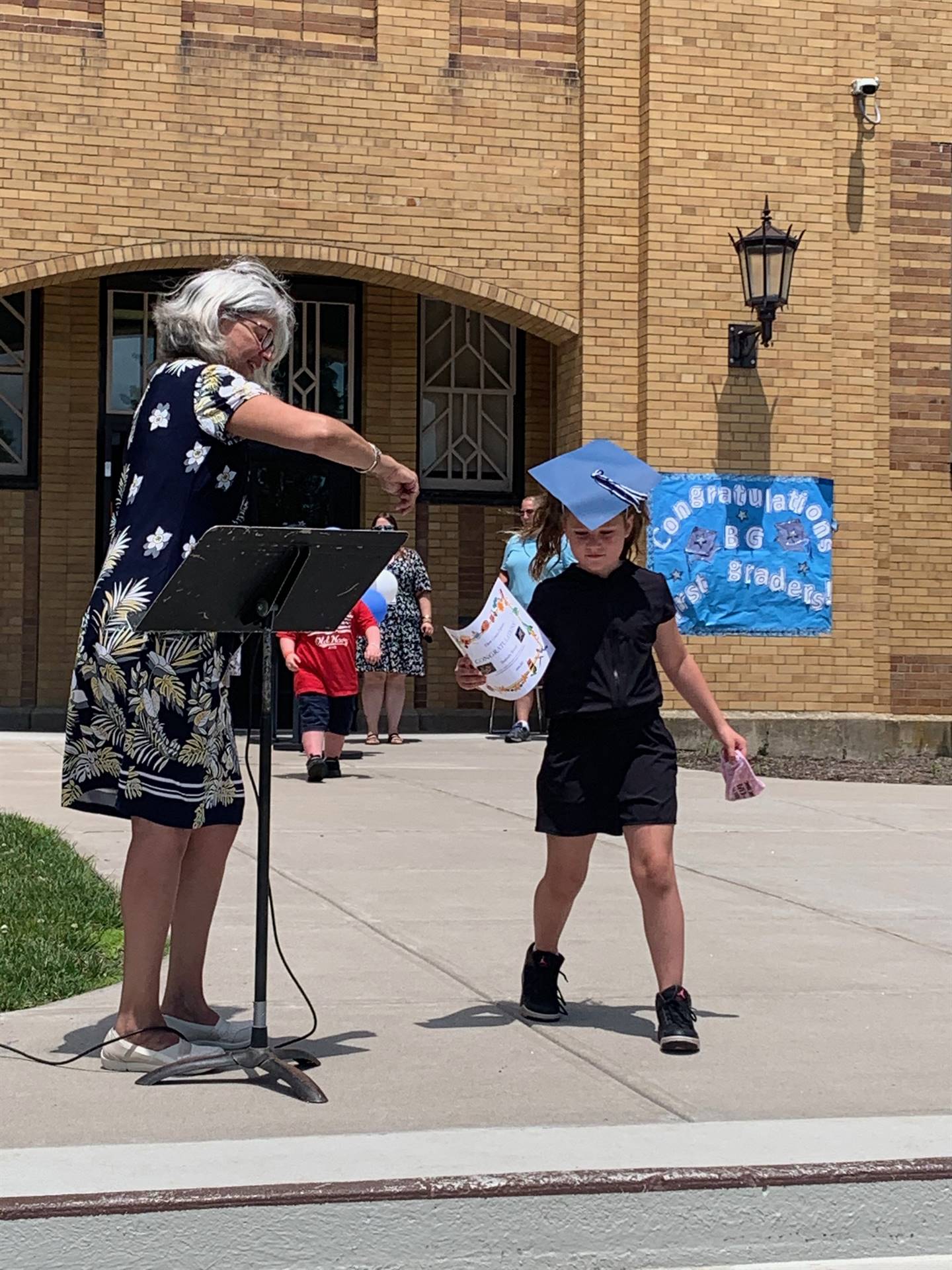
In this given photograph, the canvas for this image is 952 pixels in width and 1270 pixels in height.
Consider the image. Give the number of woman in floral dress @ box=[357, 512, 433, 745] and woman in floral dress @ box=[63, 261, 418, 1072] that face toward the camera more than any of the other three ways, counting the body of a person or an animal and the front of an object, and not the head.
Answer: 1

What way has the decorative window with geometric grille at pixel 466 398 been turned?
toward the camera

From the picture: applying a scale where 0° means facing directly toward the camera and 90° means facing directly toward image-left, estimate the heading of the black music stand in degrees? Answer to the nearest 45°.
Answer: approximately 135°

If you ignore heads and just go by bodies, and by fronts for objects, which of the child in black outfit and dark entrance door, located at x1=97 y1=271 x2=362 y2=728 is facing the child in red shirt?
the dark entrance door

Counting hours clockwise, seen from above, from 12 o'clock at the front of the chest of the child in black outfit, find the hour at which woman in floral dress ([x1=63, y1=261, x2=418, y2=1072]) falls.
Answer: The woman in floral dress is roughly at 2 o'clock from the child in black outfit.

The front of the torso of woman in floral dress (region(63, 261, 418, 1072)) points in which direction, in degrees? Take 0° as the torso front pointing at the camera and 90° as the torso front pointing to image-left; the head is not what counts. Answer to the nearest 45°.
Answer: approximately 270°

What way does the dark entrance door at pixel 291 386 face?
toward the camera

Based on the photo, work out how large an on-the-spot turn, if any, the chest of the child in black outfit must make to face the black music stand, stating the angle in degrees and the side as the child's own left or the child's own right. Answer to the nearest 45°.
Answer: approximately 45° to the child's own right

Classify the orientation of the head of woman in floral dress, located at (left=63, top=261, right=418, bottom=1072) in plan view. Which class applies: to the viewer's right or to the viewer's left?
to the viewer's right

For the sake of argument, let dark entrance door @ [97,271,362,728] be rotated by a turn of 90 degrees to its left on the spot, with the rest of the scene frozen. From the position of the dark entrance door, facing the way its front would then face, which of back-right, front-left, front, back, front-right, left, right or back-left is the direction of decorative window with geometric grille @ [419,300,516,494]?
front

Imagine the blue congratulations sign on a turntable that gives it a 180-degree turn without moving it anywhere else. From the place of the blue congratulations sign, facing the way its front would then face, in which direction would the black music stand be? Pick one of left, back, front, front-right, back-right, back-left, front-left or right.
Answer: back

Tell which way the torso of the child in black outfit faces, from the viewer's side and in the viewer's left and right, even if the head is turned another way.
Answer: facing the viewer

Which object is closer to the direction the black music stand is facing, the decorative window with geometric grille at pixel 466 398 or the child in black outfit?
the decorative window with geometric grille

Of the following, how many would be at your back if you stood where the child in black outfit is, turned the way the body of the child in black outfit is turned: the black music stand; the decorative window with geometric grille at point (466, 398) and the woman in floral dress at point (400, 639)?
2
